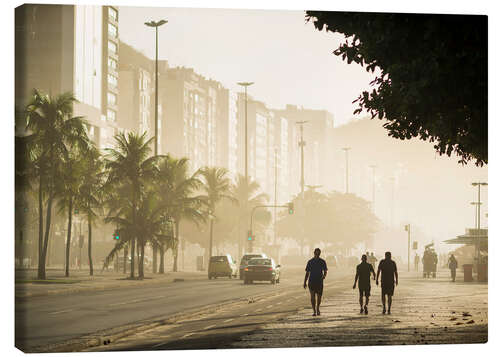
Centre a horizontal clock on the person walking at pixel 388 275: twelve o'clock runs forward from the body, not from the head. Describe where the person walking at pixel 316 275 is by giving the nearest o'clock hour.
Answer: the person walking at pixel 316 275 is roughly at 8 o'clock from the person walking at pixel 388 275.

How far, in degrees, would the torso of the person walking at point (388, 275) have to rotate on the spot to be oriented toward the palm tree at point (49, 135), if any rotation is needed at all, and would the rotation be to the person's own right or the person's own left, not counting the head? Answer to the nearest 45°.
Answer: approximately 45° to the person's own left

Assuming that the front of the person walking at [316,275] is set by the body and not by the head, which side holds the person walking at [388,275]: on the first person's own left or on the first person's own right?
on the first person's own right

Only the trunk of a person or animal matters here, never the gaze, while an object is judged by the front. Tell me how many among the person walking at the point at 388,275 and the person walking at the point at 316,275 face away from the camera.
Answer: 2

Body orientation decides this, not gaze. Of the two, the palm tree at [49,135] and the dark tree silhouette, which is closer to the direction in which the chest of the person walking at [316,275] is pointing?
the palm tree

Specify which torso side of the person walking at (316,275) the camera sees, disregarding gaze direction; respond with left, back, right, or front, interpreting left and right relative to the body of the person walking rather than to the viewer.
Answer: back

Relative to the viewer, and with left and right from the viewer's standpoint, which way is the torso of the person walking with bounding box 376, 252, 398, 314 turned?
facing away from the viewer

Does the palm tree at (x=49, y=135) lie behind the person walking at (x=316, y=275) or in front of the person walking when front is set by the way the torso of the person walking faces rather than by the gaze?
in front

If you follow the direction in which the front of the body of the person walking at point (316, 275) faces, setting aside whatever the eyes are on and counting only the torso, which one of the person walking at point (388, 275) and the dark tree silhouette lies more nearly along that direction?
the person walking
